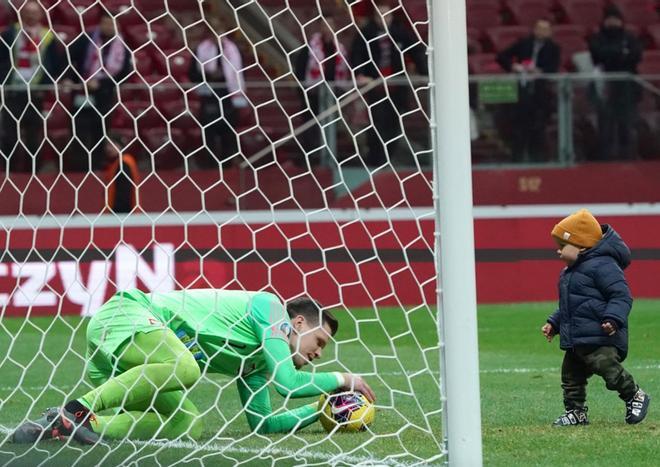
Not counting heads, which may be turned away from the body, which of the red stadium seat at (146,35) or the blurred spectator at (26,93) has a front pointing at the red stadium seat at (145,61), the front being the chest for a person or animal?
the red stadium seat at (146,35)

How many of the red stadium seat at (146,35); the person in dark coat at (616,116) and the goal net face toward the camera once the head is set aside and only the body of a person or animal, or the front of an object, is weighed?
2

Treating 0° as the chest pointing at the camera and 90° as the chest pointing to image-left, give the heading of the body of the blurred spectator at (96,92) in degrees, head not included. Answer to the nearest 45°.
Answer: approximately 0°

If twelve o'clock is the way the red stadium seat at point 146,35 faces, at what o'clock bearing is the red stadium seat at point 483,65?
the red stadium seat at point 483,65 is roughly at 9 o'clock from the red stadium seat at point 146,35.

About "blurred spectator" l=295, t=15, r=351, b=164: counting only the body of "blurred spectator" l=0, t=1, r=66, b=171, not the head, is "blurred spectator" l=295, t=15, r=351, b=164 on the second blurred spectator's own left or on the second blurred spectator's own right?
on the second blurred spectator's own left

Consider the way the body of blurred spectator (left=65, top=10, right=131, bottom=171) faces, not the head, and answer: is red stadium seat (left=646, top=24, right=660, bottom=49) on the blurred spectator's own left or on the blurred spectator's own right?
on the blurred spectator's own left

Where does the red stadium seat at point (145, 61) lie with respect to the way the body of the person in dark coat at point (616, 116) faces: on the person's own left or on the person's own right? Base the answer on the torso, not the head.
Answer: on the person's own right
